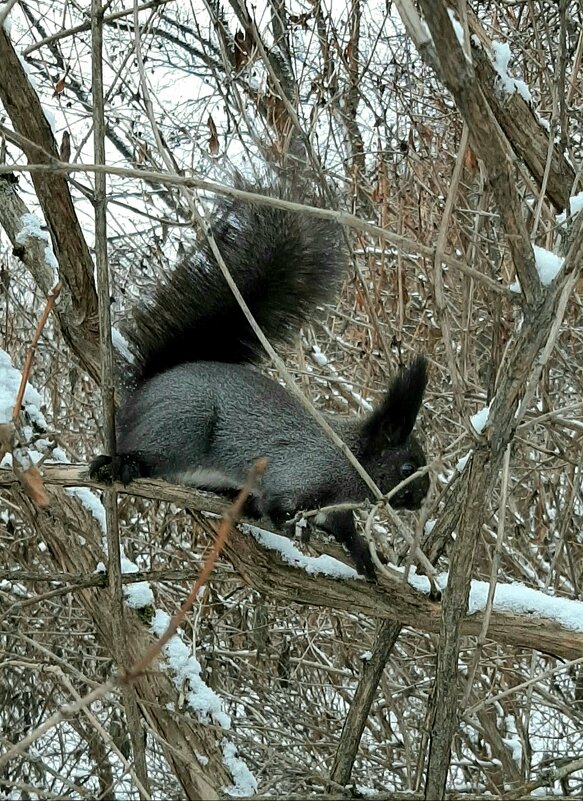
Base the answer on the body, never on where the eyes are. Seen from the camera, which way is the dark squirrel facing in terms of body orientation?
to the viewer's right

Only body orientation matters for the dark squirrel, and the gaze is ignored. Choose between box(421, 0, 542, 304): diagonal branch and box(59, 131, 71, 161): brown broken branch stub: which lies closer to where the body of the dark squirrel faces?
the diagonal branch

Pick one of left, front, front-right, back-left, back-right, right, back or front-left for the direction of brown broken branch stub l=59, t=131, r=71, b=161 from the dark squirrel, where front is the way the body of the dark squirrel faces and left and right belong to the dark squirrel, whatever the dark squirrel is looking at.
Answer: back-right

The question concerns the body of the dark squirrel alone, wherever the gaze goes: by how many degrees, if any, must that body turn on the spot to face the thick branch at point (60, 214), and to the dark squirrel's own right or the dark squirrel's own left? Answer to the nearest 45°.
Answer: approximately 135° to the dark squirrel's own right
